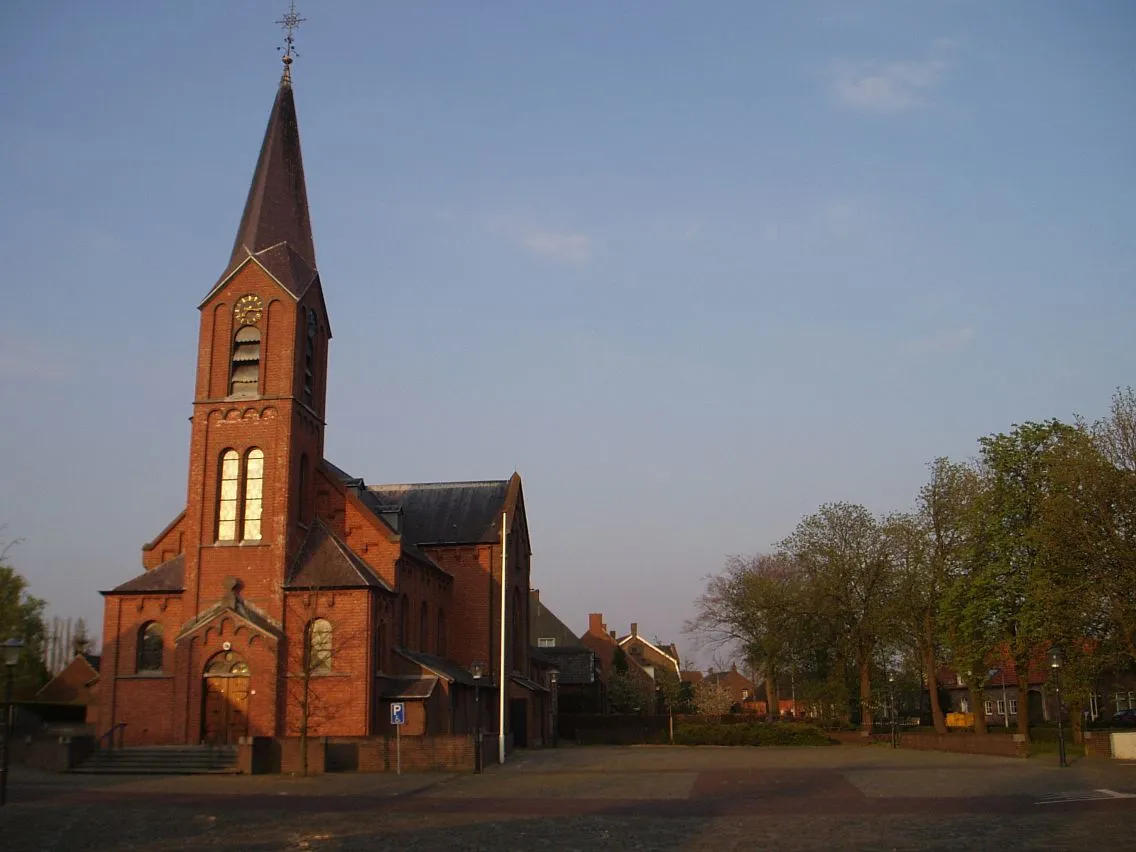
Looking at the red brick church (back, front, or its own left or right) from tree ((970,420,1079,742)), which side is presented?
left

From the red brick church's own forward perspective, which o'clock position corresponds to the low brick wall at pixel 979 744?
The low brick wall is roughly at 9 o'clock from the red brick church.

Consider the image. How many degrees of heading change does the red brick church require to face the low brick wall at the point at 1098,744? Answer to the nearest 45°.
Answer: approximately 90° to its left

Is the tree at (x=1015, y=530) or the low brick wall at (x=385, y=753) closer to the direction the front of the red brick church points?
the low brick wall

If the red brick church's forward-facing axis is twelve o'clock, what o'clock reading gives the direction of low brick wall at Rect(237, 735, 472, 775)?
The low brick wall is roughly at 11 o'clock from the red brick church.
